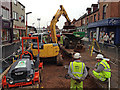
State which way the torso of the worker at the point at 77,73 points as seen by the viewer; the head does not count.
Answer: away from the camera

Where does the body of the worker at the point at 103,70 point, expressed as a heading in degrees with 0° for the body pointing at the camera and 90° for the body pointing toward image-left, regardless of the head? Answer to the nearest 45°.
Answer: approximately 90°

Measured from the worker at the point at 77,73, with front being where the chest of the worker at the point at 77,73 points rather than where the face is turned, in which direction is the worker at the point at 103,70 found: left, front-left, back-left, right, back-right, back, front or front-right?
front-right

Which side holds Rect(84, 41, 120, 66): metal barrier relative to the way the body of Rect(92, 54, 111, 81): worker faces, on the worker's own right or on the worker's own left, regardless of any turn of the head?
on the worker's own right
